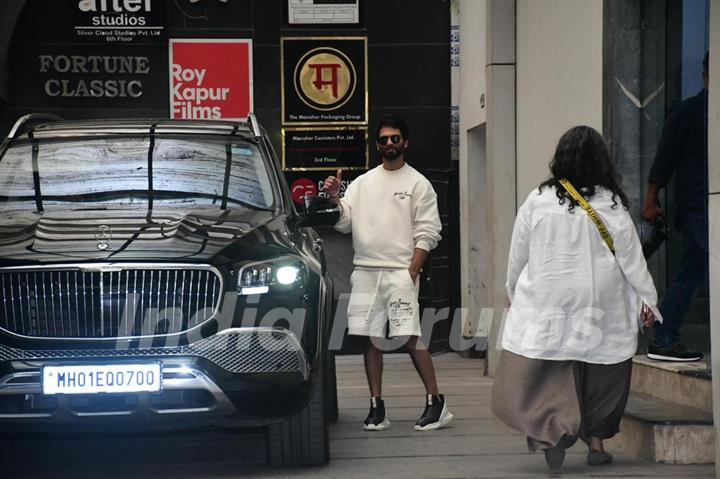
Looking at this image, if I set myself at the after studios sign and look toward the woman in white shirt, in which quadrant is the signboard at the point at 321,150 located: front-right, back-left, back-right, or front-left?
front-left

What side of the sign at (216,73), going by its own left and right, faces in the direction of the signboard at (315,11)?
left

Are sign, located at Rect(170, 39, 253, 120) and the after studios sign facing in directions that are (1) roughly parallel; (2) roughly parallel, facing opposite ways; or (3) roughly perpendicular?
roughly parallel

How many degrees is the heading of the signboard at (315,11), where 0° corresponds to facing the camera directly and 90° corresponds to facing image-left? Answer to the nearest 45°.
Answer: approximately 0°

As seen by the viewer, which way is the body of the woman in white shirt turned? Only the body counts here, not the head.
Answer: away from the camera

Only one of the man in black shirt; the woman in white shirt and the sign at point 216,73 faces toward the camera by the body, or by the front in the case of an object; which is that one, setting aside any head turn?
the sign

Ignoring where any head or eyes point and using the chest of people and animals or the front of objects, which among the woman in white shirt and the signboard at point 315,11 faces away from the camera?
the woman in white shirt

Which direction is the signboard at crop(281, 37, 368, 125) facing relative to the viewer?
toward the camera

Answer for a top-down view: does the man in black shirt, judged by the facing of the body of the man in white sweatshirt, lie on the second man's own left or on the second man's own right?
on the second man's own left

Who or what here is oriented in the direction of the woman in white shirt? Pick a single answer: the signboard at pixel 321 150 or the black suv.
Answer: the signboard

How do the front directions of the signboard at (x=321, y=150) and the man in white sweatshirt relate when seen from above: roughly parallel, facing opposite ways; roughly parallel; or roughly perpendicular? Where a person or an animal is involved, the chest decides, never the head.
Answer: roughly parallel

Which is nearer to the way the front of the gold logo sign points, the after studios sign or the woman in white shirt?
the woman in white shirt

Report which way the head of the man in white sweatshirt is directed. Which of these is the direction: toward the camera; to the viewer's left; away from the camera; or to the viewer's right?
toward the camera

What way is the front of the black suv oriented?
toward the camera

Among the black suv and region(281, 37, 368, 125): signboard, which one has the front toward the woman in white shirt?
the signboard

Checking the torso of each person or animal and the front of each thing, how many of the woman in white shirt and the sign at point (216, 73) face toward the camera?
1

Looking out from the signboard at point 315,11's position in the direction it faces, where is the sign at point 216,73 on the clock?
The sign is roughly at 3 o'clock from the signboard.
